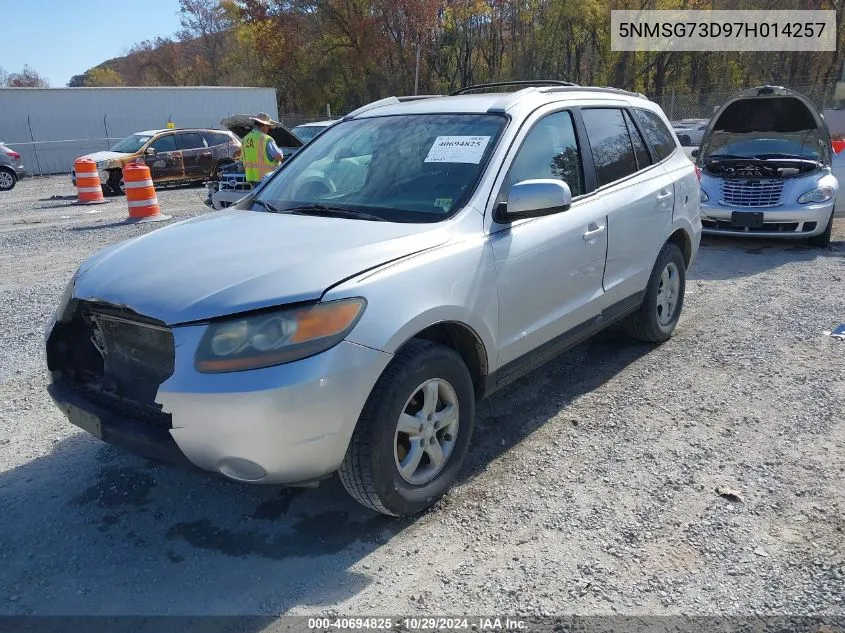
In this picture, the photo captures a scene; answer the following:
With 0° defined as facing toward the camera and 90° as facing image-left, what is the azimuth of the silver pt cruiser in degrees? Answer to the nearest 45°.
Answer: approximately 0°

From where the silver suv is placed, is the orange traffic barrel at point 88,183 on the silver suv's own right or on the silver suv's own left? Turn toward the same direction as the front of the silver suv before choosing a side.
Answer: on the silver suv's own right

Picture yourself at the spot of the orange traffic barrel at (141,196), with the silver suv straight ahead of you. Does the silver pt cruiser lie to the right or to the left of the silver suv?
left

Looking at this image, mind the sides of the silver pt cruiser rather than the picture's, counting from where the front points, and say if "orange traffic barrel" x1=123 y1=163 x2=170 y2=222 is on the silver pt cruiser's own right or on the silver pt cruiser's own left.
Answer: on the silver pt cruiser's own right

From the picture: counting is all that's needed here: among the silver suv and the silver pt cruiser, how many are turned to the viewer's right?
0

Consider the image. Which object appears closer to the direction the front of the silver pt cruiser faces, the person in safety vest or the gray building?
the person in safety vest

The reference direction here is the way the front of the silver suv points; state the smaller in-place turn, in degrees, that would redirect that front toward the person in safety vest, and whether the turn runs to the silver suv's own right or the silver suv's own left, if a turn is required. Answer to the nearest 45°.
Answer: approximately 135° to the silver suv's own right

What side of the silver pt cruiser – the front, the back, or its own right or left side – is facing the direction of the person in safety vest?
right

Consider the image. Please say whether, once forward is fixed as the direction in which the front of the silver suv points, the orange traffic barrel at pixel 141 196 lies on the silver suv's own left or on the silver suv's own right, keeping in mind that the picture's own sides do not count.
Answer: on the silver suv's own right
